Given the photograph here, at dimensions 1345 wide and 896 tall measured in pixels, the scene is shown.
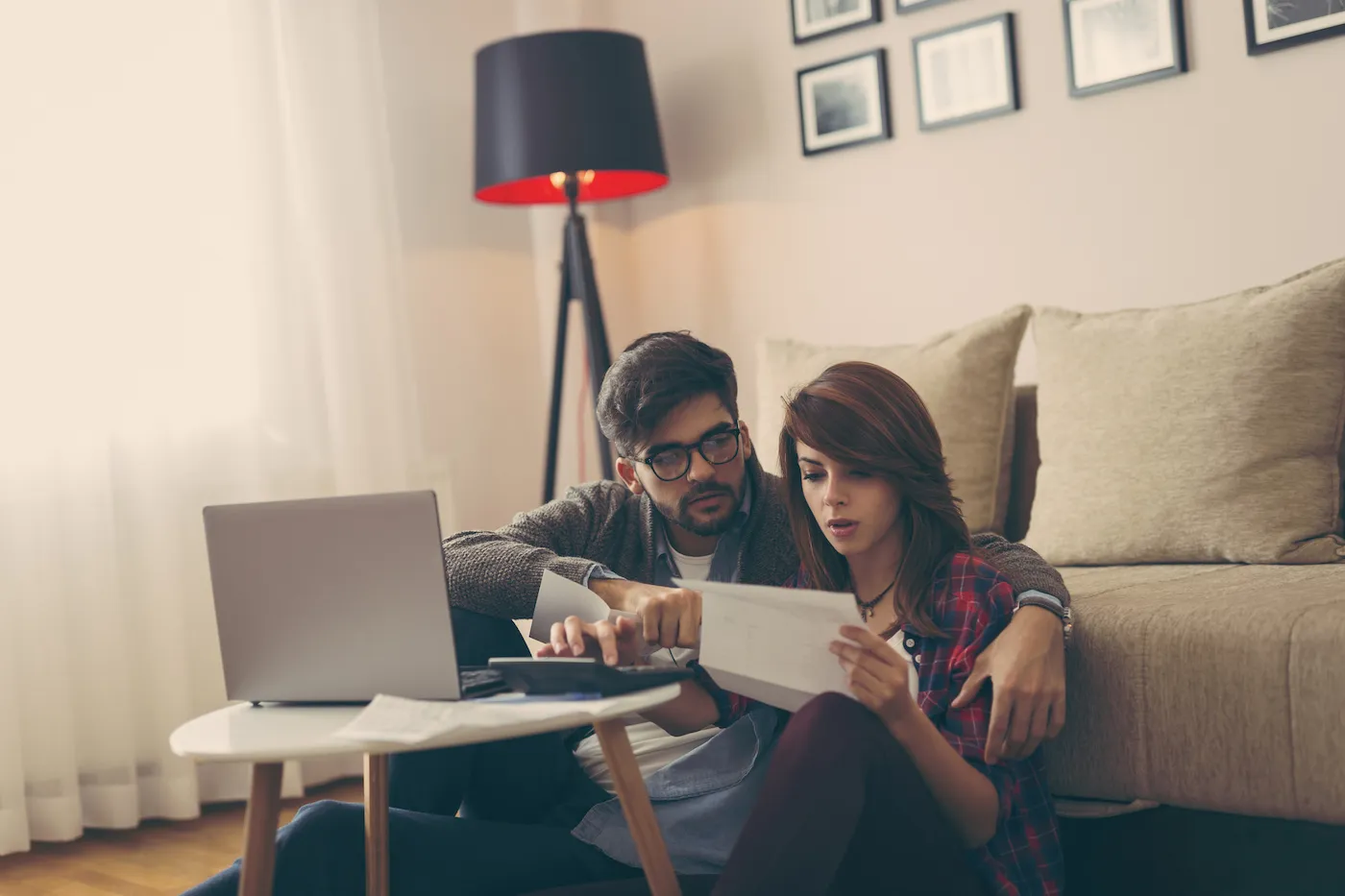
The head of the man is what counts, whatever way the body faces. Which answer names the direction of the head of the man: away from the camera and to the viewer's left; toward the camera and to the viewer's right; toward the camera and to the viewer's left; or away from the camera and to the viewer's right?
toward the camera and to the viewer's right

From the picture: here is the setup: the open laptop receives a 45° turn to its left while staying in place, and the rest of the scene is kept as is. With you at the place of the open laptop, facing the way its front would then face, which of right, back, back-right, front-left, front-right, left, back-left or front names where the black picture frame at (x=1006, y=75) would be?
front-right

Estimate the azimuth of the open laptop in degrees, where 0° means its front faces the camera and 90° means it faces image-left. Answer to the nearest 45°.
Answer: approximately 225°

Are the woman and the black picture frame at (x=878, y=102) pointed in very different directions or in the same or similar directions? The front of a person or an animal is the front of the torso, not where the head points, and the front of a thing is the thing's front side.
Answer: same or similar directions

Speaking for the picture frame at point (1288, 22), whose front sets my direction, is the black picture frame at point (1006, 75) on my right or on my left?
on my right

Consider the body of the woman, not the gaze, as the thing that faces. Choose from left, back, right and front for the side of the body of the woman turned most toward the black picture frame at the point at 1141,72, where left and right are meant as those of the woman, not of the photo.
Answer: back

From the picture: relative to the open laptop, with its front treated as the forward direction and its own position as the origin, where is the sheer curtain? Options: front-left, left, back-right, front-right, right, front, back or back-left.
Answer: front-left

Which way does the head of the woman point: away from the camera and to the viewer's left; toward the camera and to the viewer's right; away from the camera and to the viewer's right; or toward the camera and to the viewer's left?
toward the camera and to the viewer's left

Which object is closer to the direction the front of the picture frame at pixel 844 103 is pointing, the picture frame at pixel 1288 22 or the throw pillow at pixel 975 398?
the throw pillow

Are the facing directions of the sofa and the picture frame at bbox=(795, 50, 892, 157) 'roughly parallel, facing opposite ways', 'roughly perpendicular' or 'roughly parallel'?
roughly parallel

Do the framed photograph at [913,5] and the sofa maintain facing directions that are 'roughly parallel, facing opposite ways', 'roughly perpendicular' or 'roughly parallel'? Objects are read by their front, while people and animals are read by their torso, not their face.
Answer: roughly parallel

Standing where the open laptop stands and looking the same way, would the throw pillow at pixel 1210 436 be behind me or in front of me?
in front

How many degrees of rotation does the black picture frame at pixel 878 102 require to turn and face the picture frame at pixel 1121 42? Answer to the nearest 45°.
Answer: approximately 90° to its left
